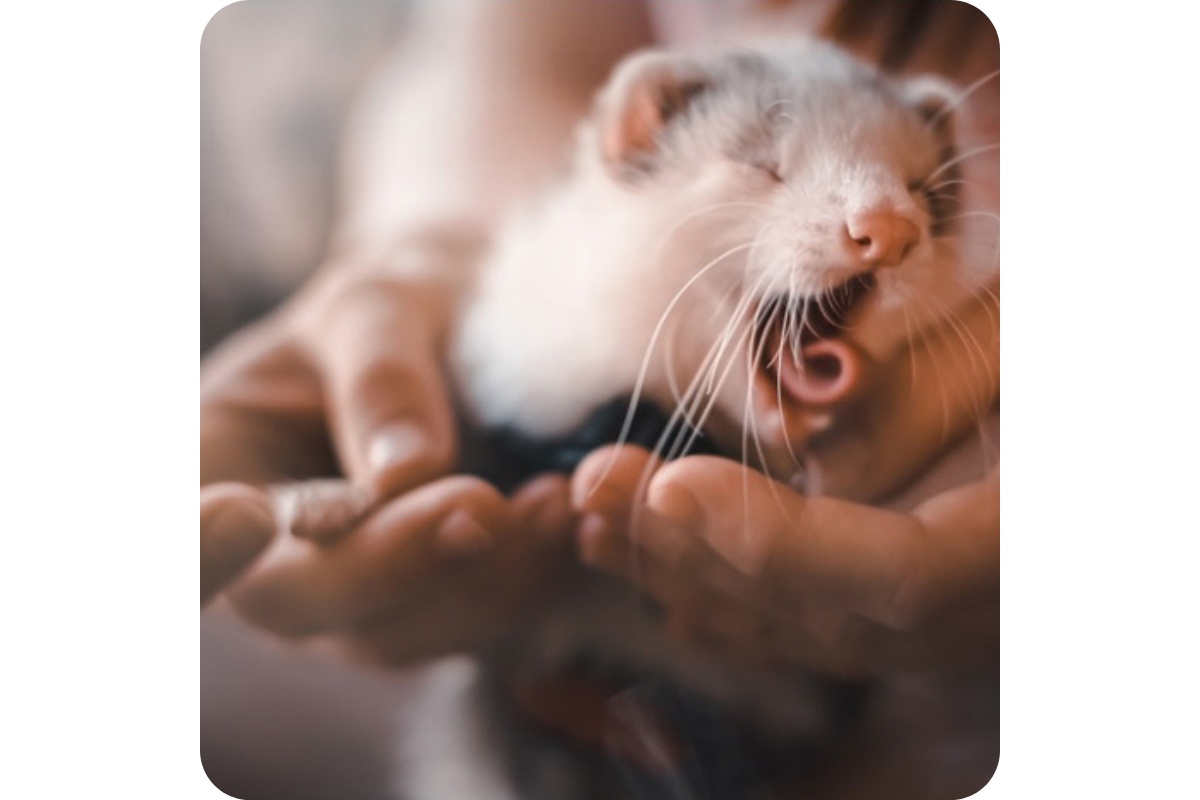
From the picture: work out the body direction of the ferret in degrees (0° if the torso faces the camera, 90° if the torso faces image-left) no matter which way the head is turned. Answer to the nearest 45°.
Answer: approximately 315°
